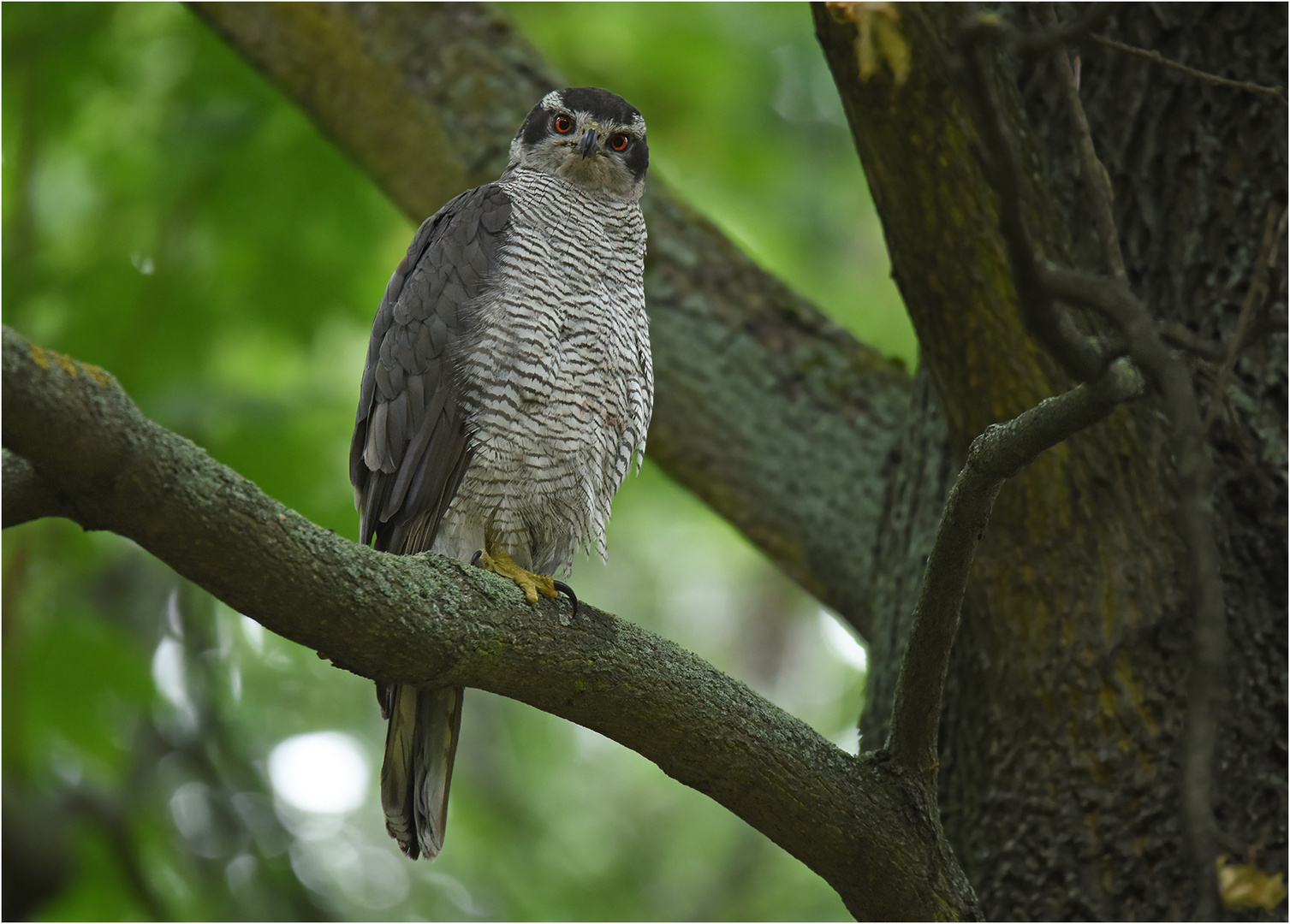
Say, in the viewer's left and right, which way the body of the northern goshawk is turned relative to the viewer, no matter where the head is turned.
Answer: facing the viewer and to the right of the viewer

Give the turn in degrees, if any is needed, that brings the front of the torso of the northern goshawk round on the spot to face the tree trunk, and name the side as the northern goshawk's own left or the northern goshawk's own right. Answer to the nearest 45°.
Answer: approximately 45° to the northern goshawk's own left
